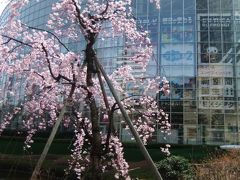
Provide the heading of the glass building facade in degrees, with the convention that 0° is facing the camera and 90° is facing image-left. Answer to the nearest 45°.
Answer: approximately 0°

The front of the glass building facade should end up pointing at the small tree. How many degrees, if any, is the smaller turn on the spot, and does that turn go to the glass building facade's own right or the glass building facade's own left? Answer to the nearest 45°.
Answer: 0° — it already faces it

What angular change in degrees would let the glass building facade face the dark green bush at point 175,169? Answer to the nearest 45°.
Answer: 0° — it already faces it
